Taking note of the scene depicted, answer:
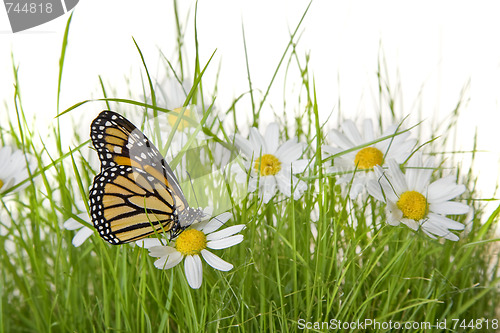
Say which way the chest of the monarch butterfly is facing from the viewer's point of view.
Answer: to the viewer's right
